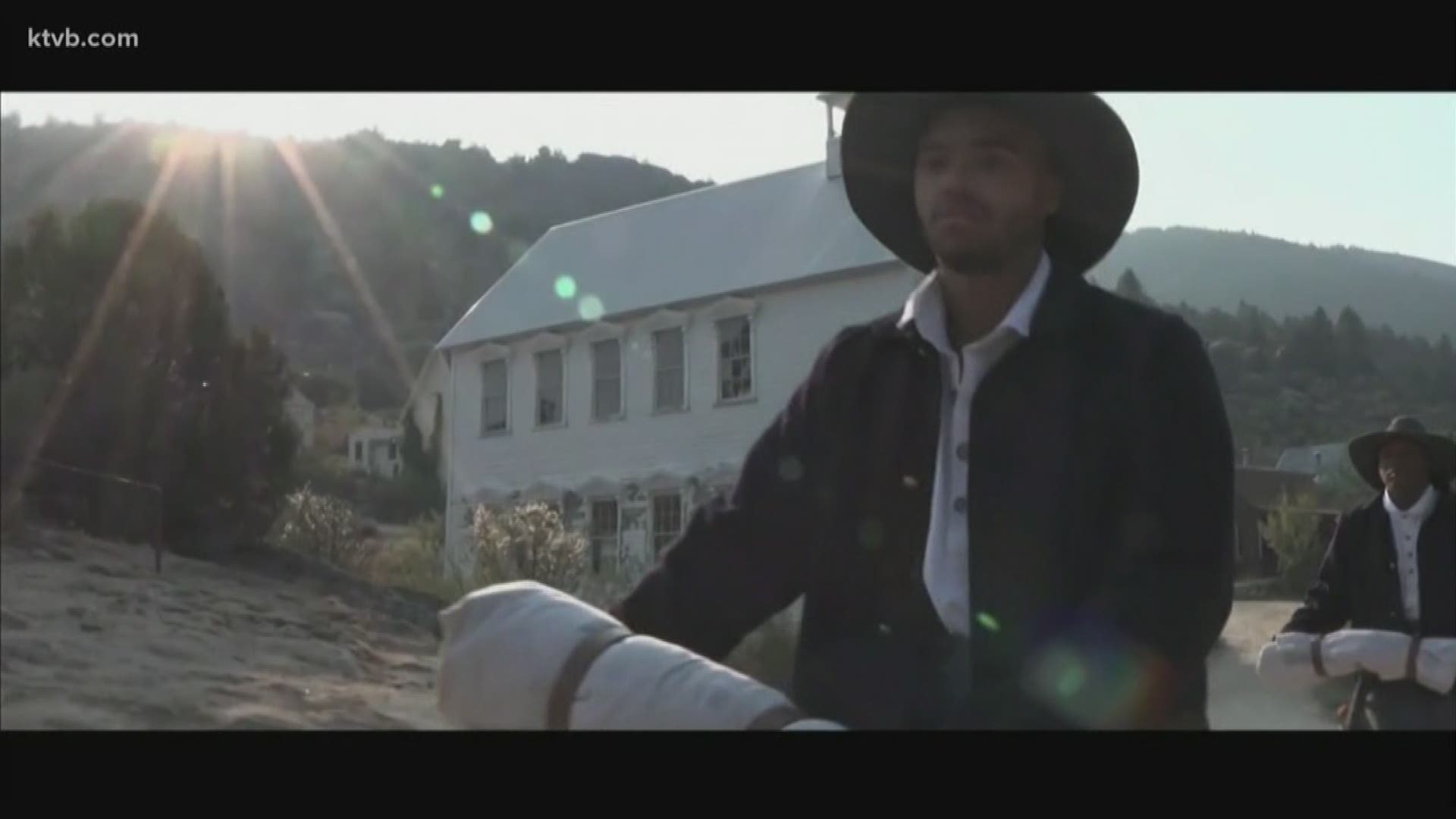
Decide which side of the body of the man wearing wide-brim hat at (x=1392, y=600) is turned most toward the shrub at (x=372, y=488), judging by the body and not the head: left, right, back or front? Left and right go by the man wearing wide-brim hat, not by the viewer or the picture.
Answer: right

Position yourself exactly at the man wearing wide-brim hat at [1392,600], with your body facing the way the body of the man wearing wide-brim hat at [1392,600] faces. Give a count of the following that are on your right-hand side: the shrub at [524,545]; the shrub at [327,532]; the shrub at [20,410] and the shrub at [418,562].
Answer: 4

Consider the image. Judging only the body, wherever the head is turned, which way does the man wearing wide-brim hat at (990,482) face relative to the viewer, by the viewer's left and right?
facing the viewer and to the left of the viewer

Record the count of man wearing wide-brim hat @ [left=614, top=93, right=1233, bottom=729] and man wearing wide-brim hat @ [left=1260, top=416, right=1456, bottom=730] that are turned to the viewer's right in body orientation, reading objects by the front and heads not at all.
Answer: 0

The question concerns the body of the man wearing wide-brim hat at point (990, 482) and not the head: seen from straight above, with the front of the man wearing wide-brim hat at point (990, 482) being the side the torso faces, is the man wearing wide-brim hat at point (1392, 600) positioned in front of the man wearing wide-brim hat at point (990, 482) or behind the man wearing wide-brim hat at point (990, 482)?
behind

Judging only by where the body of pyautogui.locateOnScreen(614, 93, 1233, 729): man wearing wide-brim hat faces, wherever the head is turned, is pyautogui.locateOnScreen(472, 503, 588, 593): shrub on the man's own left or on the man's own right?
on the man's own right

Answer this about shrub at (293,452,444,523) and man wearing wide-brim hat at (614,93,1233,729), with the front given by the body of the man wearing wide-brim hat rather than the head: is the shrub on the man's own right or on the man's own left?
on the man's own right

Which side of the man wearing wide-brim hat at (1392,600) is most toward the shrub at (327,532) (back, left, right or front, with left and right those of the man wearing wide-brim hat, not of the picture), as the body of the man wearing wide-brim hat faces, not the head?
right

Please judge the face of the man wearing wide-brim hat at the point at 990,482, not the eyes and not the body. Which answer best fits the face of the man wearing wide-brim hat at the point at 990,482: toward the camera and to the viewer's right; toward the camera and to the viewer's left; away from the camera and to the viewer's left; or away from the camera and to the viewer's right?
toward the camera and to the viewer's left

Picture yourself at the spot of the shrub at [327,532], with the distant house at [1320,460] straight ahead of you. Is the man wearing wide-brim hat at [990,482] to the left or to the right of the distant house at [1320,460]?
right

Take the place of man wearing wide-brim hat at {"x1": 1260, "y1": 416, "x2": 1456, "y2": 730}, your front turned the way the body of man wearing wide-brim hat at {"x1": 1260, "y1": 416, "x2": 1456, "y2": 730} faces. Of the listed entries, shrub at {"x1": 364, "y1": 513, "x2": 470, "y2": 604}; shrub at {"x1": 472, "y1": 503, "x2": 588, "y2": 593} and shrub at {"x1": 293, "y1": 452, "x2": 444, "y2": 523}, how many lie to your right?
3

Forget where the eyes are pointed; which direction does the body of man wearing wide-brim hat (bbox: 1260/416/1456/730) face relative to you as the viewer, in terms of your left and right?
facing the viewer

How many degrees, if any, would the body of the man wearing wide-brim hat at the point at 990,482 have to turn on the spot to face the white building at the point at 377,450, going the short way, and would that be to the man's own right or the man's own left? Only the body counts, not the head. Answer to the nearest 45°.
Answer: approximately 90° to the man's own right
